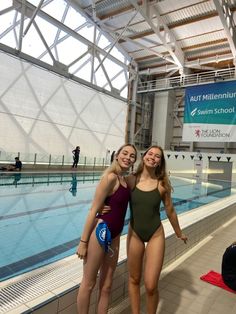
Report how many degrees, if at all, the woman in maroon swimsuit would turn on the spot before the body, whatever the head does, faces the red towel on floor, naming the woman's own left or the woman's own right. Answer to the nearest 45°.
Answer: approximately 90° to the woman's own left

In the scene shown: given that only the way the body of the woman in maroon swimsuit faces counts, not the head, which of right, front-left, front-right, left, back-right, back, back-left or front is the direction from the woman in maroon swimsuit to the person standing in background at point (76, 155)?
back-left

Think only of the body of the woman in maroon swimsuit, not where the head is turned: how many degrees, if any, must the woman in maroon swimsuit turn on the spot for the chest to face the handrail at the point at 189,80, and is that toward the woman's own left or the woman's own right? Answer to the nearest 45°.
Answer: approximately 135° to the woman's own left

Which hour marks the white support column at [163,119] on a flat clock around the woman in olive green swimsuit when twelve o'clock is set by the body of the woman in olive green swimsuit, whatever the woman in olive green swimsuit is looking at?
The white support column is roughly at 6 o'clock from the woman in olive green swimsuit.

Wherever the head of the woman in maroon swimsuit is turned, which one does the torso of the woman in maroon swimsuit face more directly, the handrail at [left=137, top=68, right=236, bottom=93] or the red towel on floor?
the red towel on floor

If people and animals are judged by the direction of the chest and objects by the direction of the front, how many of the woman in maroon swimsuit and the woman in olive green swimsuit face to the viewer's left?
0

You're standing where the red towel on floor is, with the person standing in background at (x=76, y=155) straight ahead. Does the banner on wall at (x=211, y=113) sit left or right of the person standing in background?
right

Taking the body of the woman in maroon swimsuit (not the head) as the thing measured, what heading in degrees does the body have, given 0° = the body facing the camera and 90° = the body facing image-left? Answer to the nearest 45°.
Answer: approximately 315°

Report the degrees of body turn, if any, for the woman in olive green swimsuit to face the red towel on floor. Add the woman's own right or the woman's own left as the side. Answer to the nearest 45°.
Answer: approximately 135° to the woman's own left

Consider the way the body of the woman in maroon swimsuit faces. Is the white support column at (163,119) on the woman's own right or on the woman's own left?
on the woman's own left
